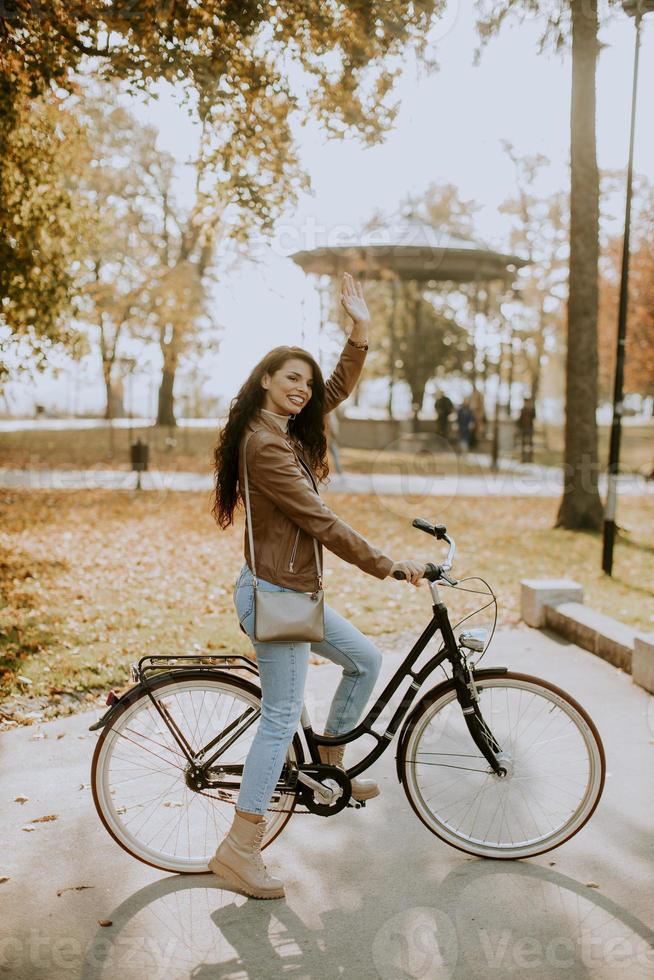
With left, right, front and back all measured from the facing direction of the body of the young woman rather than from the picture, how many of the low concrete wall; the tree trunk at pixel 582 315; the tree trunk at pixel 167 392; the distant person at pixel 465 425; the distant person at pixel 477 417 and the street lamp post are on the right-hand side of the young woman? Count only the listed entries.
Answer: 0

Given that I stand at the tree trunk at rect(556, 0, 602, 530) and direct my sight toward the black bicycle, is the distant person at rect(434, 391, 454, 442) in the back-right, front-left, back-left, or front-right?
back-right

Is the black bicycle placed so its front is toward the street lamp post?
no

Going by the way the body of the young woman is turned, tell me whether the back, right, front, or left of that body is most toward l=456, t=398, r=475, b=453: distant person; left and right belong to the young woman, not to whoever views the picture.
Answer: left

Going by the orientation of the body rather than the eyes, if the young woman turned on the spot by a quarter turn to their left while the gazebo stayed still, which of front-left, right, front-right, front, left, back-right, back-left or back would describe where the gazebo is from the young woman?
front

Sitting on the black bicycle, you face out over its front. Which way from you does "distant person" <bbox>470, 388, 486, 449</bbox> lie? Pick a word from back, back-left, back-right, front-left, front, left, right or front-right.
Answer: left

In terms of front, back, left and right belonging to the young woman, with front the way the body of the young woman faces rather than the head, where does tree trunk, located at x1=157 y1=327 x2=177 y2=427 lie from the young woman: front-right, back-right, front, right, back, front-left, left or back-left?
left

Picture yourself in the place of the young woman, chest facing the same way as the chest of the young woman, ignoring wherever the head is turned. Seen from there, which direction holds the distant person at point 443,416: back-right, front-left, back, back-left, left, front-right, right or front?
left

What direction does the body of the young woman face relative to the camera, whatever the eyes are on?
to the viewer's right

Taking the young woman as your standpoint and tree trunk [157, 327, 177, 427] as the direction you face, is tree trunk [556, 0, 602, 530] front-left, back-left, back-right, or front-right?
front-right

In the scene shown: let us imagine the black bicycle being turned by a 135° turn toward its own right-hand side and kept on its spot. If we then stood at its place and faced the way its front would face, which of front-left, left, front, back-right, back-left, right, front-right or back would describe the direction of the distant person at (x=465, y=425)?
back-right

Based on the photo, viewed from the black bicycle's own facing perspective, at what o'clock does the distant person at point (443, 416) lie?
The distant person is roughly at 9 o'clock from the black bicycle.

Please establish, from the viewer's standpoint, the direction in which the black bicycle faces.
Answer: facing to the right of the viewer

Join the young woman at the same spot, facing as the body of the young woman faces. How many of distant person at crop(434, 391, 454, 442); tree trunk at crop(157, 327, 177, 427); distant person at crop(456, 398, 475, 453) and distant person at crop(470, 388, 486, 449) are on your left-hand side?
4

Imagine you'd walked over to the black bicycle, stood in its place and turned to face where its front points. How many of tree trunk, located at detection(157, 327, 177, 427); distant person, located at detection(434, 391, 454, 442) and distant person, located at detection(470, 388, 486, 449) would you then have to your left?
3

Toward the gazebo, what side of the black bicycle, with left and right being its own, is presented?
left
